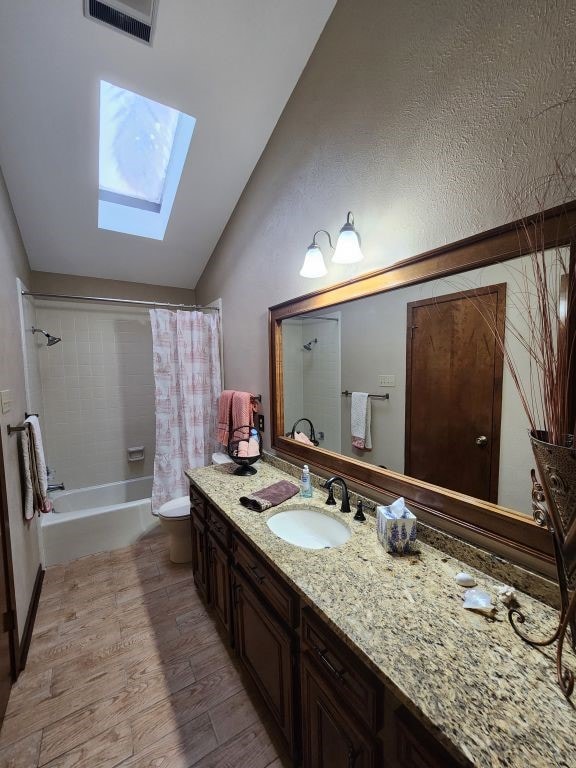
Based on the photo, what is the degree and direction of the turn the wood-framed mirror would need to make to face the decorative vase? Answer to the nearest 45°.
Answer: approximately 90° to its left

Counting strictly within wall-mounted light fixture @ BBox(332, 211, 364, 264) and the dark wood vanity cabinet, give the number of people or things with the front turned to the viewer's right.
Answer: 0

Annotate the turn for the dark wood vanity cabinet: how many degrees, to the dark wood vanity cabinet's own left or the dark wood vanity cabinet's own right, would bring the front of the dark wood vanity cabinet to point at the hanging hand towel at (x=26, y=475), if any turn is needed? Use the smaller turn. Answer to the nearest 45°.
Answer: approximately 45° to the dark wood vanity cabinet's own right

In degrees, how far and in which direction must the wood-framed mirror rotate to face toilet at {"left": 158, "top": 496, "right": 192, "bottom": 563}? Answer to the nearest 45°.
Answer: approximately 45° to its right

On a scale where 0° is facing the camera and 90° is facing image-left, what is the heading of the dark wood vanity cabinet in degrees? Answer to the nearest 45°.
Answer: approximately 45°

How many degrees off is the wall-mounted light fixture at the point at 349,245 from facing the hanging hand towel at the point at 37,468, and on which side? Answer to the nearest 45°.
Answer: approximately 45° to its right

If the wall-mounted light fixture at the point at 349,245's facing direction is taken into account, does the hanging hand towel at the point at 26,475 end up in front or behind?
in front

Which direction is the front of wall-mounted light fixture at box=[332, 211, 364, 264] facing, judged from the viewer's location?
facing the viewer and to the left of the viewer

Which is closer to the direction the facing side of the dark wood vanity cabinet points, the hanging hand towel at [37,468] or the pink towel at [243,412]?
the hanging hand towel
